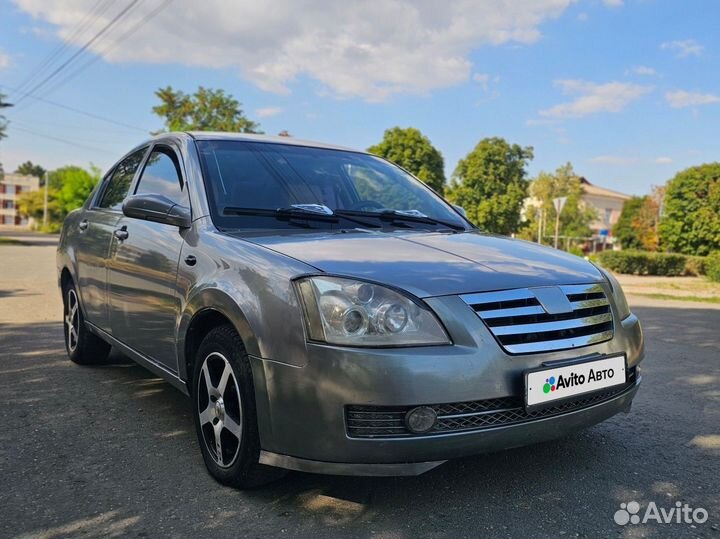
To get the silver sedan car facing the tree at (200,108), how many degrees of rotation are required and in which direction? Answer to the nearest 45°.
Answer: approximately 135° to its left

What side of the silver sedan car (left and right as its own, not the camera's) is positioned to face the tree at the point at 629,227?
left

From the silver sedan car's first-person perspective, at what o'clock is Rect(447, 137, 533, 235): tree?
The tree is roughly at 8 o'clock from the silver sedan car.

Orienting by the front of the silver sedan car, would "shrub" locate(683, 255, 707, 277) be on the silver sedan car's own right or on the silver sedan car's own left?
on the silver sedan car's own left

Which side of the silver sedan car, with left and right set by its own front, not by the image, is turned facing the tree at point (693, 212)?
left

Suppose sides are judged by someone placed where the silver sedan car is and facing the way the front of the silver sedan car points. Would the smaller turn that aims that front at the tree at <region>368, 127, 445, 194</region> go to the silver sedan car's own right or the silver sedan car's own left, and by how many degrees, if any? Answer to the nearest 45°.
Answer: approximately 135° to the silver sedan car's own left

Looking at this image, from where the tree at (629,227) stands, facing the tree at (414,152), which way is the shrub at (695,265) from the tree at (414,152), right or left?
left

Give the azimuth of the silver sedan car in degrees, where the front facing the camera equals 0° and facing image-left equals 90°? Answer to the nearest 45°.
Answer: approximately 315°
